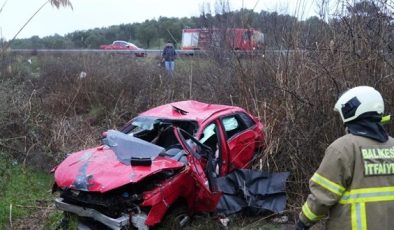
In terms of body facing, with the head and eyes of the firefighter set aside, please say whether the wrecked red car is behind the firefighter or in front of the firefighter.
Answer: in front

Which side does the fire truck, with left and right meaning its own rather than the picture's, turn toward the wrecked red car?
right

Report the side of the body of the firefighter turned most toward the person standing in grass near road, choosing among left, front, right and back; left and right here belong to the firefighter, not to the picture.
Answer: front

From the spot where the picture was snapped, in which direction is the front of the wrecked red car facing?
facing the viewer and to the left of the viewer

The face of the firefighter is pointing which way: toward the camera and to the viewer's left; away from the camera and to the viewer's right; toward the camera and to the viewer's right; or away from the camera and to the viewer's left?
away from the camera and to the viewer's left

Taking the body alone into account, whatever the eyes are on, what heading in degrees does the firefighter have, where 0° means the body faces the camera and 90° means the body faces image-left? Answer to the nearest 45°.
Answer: approximately 135°

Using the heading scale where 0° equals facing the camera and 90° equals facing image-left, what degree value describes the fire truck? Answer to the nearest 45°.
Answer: approximately 270°

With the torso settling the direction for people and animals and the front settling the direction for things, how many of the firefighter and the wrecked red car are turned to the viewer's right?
0

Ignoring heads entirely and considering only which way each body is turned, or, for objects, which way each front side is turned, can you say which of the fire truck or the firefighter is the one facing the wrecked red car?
the firefighter

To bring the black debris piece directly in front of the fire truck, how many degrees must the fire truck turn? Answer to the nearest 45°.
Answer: approximately 90° to its right
